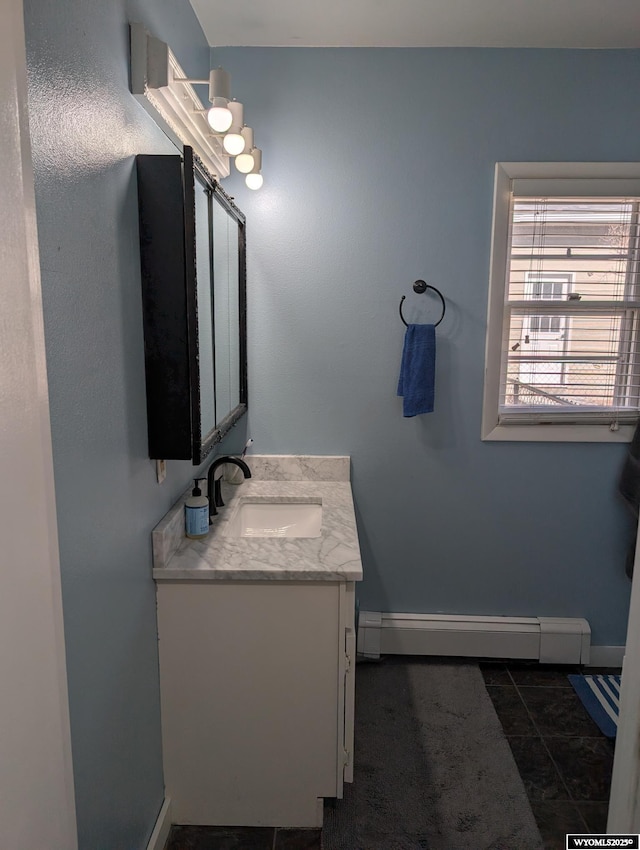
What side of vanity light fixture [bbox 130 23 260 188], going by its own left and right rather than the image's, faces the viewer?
right

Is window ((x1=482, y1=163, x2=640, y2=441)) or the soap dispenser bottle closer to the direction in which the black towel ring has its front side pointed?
the soap dispenser bottle

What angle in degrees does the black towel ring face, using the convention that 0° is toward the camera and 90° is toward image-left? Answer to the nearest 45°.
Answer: approximately 0°

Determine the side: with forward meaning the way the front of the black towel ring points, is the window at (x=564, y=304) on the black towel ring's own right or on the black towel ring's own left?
on the black towel ring's own left

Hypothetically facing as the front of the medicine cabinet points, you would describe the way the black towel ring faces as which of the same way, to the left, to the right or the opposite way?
to the right

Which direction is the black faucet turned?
to the viewer's right

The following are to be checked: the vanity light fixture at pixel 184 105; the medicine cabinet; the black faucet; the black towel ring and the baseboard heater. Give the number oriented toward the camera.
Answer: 2

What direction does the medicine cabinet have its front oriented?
to the viewer's right
